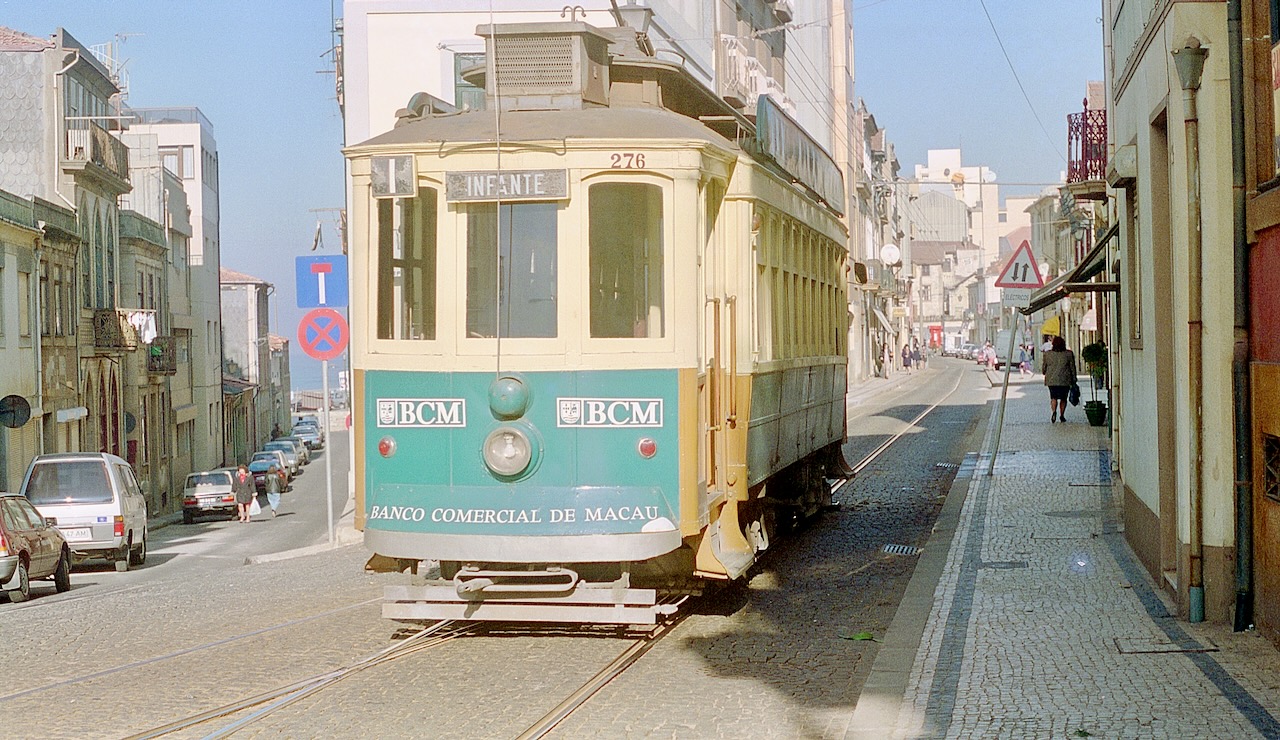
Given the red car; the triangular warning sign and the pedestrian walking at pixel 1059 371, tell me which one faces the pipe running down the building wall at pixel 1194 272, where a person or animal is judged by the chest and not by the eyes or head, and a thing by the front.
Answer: the triangular warning sign

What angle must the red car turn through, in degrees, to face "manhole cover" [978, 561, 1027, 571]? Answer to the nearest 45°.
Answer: approximately 90° to its right

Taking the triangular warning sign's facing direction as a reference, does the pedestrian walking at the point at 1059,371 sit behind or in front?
behind

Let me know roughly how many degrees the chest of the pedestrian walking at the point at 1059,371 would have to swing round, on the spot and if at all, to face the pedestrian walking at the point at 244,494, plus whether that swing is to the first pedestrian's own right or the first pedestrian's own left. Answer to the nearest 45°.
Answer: approximately 90° to the first pedestrian's own left

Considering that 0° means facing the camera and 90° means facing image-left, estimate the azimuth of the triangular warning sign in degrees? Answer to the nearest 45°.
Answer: approximately 0°

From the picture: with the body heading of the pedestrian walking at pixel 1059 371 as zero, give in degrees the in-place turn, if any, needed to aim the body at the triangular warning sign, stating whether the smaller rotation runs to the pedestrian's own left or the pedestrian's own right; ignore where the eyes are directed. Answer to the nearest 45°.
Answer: approximately 180°

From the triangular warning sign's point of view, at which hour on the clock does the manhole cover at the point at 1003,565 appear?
The manhole cover is roughly at 12 o'clock from the triangular warning sign.

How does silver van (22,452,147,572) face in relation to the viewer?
away from the camera

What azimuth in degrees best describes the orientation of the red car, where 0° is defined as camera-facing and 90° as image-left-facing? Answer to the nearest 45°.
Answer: approximately 225°

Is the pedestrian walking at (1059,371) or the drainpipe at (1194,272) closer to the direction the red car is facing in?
the pedestrian walking

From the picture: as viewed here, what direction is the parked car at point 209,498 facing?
away from the camera

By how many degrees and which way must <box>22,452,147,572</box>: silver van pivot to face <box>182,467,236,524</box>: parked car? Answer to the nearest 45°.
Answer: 0° — it already faces it

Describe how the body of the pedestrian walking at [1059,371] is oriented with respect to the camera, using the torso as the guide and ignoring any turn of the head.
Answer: away from the camera
